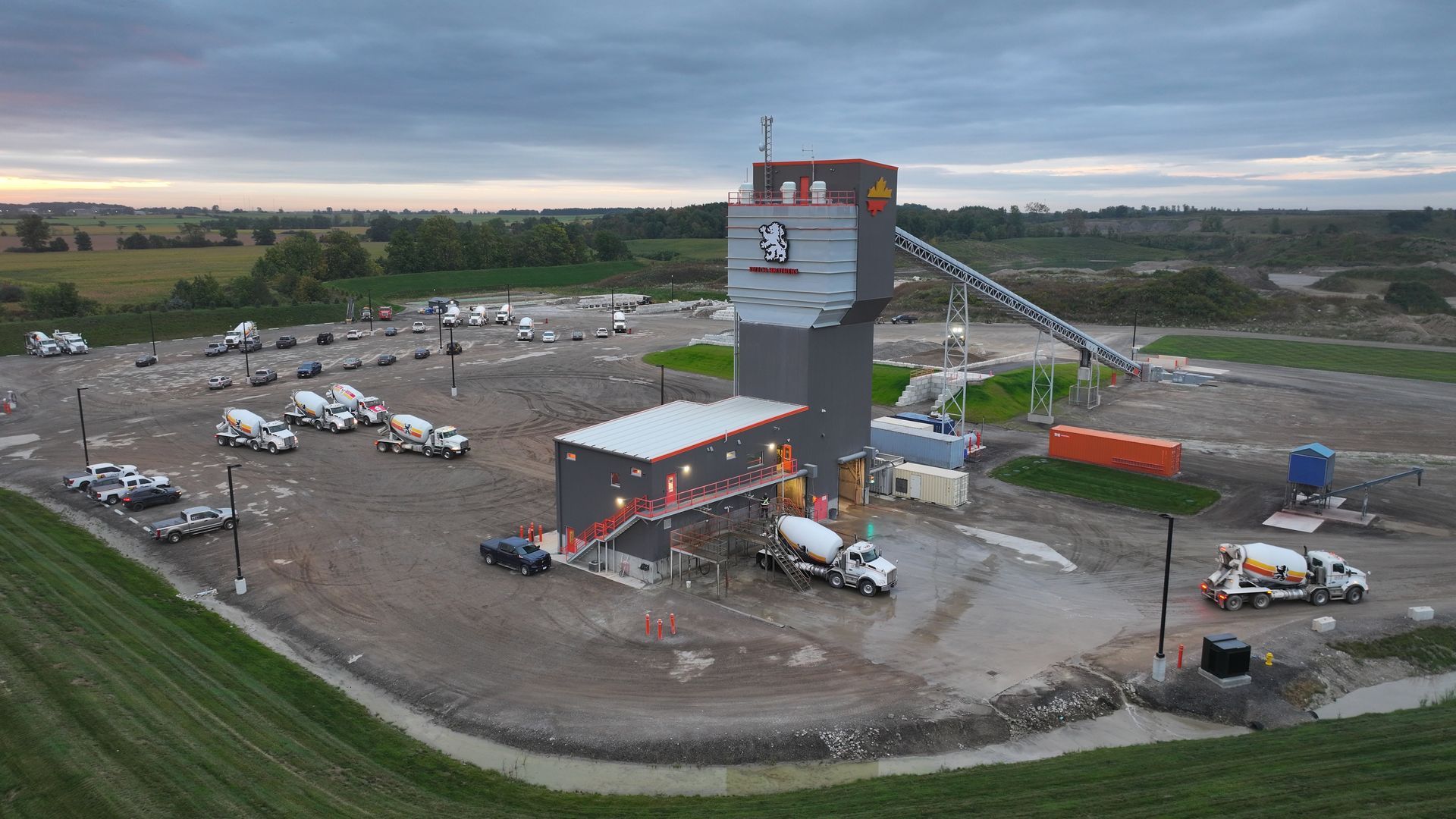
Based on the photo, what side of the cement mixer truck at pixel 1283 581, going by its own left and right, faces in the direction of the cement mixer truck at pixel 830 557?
back

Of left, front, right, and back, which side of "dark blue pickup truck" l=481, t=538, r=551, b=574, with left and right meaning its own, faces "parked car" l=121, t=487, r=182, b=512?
back

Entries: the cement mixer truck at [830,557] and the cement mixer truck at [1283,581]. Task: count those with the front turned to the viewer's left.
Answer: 0

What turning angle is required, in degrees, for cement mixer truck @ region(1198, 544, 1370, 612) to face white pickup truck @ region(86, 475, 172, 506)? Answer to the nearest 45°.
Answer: approximately 135° to its left

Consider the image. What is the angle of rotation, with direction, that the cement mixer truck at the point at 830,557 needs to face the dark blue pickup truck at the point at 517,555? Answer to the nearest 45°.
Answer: approximately 135° to its right

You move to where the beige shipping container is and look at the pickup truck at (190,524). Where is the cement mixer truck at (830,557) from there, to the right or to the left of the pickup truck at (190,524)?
left

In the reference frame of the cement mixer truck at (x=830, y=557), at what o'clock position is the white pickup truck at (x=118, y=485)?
The white pickup truck is roughly at 5 o'clock from the cement mixer truck.

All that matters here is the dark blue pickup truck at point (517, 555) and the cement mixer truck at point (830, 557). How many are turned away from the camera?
0

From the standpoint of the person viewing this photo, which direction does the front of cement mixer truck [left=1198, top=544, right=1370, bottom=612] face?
facing away from the viewer and to the right of the viewer

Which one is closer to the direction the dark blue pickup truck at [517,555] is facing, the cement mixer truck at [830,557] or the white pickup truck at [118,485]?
the cement mixer truck

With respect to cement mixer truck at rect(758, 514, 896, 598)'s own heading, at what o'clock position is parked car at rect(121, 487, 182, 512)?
The parked car is roughly at 5 o'clock from the cement mixer truck.

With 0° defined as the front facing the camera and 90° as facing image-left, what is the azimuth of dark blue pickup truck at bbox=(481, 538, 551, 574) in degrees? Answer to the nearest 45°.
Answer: approximately 315°

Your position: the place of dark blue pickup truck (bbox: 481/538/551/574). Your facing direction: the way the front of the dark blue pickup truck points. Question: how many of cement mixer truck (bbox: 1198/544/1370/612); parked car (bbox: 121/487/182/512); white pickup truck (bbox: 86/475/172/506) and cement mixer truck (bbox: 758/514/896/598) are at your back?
2

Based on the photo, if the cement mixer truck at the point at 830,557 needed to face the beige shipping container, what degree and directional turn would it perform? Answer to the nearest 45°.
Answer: approximately 90° to its left
